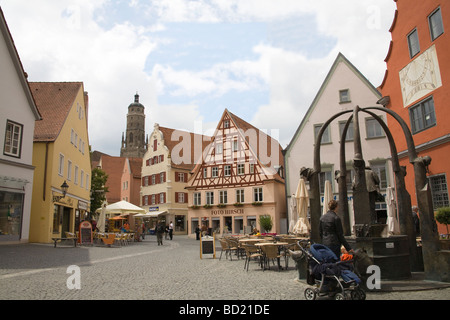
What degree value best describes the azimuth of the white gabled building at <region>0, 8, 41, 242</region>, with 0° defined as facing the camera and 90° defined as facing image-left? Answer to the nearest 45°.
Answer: approximately 315°

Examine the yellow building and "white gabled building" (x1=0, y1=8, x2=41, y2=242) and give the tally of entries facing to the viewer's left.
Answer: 0

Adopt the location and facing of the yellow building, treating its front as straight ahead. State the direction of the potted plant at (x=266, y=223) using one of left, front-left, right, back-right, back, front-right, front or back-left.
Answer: front-left

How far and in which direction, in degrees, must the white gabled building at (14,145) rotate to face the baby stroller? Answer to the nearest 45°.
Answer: approximately 45° to its right

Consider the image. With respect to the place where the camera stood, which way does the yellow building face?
facing the viewer and to the right of the viewer

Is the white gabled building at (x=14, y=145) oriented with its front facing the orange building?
yes

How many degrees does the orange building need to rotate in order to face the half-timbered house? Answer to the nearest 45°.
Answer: approximately 90° to its right

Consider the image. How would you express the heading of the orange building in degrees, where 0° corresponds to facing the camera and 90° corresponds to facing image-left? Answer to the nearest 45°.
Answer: approximately 45°

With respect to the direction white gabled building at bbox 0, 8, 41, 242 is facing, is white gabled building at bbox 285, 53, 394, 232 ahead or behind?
ahead

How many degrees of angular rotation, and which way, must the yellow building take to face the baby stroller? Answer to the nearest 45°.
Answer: approximately 45° to its right

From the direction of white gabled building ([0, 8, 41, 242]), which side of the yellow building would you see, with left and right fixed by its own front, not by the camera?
right

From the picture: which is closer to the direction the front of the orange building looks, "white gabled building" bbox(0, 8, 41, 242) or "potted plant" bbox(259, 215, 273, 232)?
the white gabled building

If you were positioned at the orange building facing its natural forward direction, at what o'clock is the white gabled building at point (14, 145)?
The white gabled building is roughly at 1 o'clock from the orange building.

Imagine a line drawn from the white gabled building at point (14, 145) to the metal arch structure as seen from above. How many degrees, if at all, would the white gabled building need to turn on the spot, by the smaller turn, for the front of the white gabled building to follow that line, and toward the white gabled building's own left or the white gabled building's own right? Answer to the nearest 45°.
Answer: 0° — it already faces it

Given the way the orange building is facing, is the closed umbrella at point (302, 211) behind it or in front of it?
in front

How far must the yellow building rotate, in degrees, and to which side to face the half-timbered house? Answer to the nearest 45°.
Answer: approximately 90° to its left
